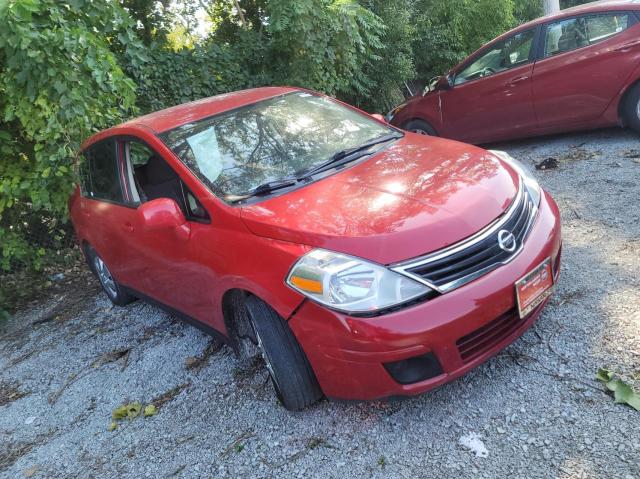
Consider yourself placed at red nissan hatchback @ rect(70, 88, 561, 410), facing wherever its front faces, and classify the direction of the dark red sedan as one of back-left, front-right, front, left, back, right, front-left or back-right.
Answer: left

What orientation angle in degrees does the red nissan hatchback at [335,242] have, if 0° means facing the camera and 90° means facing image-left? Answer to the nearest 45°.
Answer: approximately 315°
